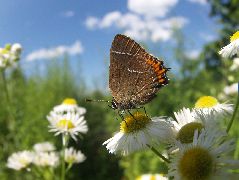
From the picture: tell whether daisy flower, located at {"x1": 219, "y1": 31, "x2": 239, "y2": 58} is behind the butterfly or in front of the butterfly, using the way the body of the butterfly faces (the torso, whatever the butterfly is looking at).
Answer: behind

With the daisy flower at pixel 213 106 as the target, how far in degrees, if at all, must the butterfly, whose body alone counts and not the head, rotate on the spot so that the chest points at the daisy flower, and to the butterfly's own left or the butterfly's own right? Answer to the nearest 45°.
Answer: approximately 135° to the butterfly's own right

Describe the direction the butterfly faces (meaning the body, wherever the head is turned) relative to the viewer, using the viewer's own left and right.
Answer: facing to the left of the viewer
